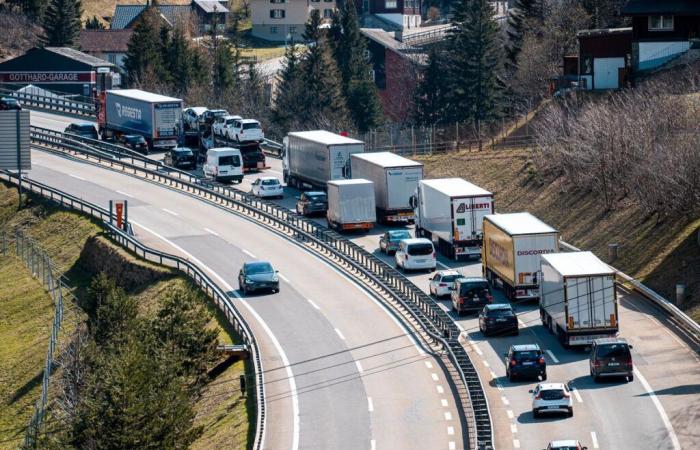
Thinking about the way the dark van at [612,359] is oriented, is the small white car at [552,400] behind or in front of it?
behind

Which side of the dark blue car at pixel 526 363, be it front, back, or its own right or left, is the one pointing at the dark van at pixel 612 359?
right

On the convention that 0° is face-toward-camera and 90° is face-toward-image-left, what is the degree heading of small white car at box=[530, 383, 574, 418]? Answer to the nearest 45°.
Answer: approximately 180°

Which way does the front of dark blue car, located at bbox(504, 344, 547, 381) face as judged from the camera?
facing away from the viewer

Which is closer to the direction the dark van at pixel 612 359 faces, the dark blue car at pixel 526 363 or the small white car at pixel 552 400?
the dark blue car

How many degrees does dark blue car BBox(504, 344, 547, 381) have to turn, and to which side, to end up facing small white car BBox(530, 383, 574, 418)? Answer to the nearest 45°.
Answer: approximately 180°

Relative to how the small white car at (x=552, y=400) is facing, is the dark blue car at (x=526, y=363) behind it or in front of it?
in front

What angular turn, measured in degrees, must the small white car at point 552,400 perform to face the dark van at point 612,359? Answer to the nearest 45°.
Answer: approximately 45° to its right

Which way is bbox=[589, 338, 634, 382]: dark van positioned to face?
away from the camera

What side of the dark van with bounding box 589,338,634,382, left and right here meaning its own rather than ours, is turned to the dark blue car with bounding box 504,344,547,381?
left
